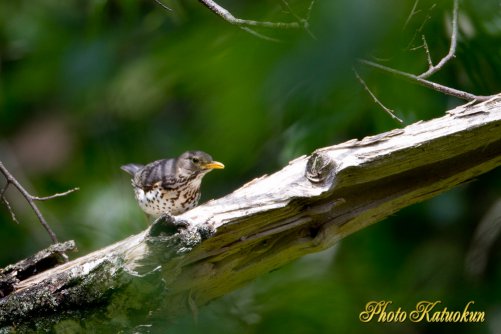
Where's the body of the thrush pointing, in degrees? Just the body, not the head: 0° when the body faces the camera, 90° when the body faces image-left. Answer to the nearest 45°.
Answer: approximately 315°
